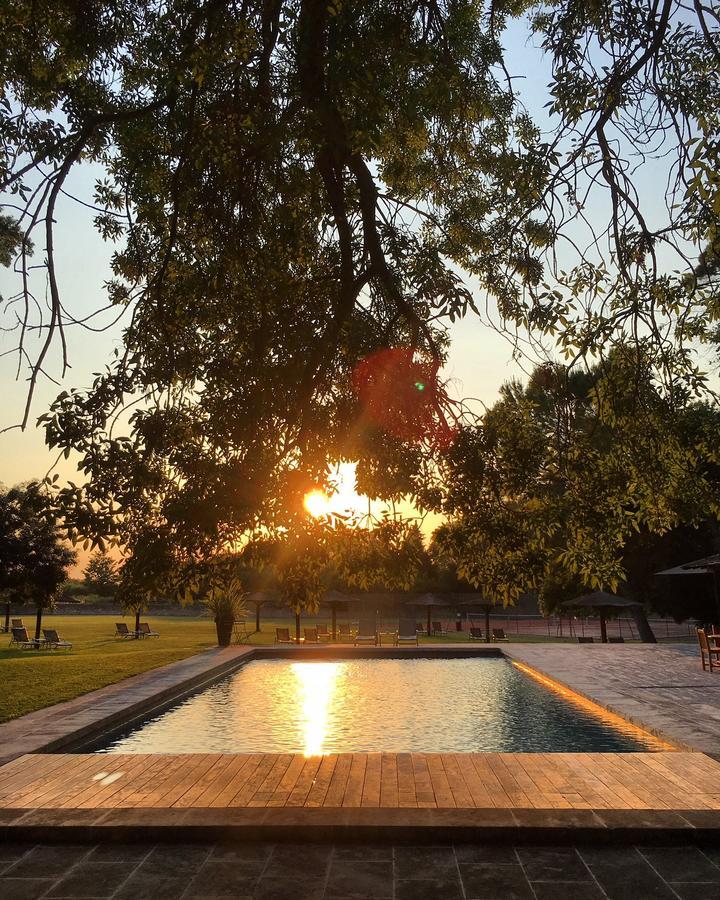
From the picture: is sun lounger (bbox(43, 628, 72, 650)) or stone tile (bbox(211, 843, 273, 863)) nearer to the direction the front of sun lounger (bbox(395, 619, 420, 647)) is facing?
the stone tile

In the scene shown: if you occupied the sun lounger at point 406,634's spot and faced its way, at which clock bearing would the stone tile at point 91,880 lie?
The stone tile is roughly at 12 o'clock from the sun lounger.

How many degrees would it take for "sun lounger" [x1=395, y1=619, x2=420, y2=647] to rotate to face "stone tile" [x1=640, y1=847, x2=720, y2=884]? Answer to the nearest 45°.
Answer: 0° — it already faces it

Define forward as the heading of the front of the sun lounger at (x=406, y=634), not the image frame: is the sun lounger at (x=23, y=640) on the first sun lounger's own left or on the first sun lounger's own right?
on the first sun lounger's own right

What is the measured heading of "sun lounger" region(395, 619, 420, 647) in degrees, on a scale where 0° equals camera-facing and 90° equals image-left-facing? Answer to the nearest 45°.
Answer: approximately 0°

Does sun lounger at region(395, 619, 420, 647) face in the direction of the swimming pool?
yes

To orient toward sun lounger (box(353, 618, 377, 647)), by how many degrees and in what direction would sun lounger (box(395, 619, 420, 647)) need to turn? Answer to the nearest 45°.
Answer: approximately 45° to its right

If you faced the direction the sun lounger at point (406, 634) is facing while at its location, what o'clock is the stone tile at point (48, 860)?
The stone tile is roughly at 12 o'clock from the sun lounger.
